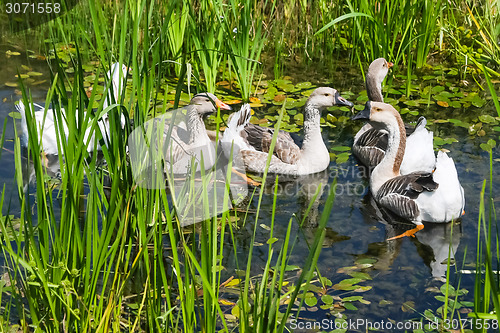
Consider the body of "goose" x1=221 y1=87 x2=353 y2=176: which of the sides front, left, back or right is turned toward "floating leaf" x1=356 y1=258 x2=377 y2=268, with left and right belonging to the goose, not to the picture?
right

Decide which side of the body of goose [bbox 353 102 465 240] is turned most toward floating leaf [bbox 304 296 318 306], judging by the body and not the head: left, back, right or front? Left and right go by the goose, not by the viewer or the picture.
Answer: left

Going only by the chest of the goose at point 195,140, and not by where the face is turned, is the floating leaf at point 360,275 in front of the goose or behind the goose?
in front

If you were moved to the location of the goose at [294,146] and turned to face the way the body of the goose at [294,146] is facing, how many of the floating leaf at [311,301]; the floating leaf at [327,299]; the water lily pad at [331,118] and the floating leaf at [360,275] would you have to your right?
3

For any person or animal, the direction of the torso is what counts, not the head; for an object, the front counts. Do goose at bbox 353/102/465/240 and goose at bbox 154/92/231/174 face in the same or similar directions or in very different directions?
very different directions

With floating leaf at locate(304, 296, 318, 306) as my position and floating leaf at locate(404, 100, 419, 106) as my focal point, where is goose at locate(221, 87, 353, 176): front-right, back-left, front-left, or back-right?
front-left

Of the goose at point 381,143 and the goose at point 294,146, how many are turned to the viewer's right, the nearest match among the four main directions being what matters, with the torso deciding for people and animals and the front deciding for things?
1

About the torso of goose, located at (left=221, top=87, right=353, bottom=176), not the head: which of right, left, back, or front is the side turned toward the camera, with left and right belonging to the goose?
right

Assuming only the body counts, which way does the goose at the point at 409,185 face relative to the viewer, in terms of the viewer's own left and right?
facing to the left of the viewer

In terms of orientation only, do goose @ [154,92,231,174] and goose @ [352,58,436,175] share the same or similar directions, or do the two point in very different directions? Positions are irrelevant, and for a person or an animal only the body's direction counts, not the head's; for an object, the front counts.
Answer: very different directions

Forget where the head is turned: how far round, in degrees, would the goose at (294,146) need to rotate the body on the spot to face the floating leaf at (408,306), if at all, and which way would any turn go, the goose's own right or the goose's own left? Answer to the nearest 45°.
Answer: approximately 90° to the goose's own right

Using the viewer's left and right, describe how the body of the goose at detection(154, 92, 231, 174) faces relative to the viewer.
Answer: facing the viewer and to the right of the viewer

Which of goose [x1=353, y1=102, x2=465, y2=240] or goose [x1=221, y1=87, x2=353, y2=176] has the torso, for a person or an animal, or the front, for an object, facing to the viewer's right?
goose [x1=221, y1=87, x2=353, y2=176]

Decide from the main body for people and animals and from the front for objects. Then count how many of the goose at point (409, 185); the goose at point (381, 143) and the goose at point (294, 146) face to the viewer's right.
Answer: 1

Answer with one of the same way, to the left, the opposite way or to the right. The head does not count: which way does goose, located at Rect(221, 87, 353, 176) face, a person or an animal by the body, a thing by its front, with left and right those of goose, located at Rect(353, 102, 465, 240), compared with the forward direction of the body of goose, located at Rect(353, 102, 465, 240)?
the opposite way

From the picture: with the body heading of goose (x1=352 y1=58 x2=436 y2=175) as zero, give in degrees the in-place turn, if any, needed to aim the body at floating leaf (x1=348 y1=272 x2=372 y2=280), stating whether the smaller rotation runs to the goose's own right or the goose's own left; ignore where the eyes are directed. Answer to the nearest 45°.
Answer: approximately 135° to the goose's own left

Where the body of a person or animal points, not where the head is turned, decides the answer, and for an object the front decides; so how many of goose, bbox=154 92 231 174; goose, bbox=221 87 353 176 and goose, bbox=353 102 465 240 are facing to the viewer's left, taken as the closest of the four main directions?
1

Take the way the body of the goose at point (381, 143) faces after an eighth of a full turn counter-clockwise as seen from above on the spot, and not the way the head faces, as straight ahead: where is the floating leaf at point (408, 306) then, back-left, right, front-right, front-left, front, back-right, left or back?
left

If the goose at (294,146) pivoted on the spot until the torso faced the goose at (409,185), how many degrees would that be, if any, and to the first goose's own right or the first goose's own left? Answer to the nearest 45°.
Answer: approximately 45° to the first goose's own right
